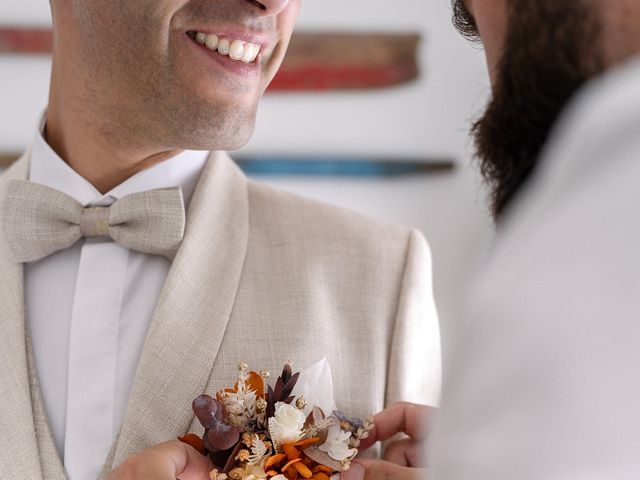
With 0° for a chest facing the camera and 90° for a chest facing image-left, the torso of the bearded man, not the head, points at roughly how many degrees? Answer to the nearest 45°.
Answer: approximately 135°
